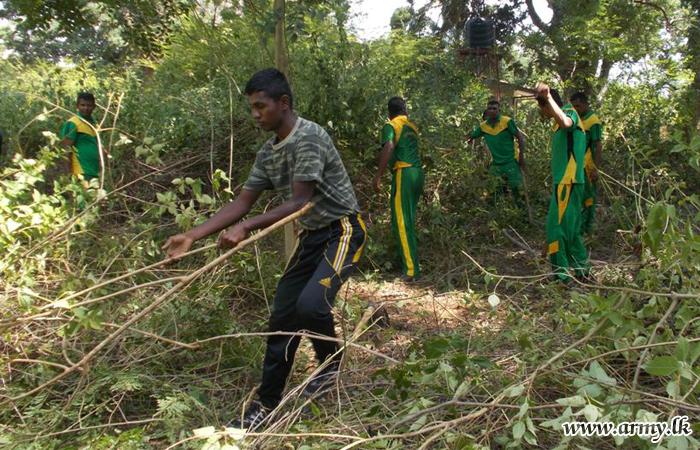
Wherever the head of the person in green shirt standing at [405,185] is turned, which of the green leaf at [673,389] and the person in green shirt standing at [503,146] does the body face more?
the person in green shirt standing

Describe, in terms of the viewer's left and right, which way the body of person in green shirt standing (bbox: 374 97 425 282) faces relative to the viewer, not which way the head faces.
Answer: facing away from the viewer and to the left of the viewer

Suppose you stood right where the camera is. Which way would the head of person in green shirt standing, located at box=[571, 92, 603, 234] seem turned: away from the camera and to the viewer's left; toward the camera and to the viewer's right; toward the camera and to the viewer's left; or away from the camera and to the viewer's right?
toward the camera and to the viewer's left

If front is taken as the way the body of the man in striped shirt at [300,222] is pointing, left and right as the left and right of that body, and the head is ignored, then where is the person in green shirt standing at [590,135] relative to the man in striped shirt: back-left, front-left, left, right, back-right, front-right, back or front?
back

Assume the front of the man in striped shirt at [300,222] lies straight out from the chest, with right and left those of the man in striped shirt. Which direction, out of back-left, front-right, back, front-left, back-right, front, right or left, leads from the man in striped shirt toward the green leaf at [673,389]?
left

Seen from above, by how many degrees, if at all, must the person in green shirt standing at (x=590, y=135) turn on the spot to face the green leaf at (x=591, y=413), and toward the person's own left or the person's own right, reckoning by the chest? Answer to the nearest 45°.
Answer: approximately 45° to the person's own left

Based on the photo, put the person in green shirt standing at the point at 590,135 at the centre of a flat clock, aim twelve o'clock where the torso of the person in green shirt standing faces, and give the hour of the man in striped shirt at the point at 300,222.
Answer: The man in striped shirt is roughly at 11 o'clock from the person in green shirt standing.

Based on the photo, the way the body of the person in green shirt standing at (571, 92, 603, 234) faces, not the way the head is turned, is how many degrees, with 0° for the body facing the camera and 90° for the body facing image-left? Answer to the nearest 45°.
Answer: approximately 45°
